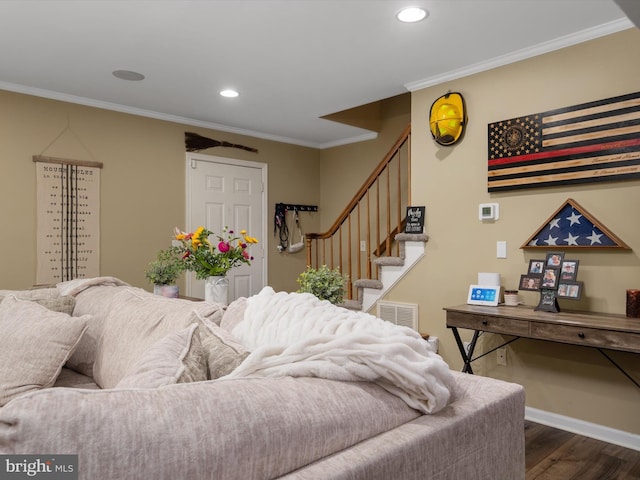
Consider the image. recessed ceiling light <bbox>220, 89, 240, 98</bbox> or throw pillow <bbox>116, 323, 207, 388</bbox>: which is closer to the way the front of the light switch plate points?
the throw pillow

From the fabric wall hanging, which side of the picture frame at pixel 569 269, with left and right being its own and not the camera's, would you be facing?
right

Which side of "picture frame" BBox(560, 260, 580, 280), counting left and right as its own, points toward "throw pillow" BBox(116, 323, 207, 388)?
front

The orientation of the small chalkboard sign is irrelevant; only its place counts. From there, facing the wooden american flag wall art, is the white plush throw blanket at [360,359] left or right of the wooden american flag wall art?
right

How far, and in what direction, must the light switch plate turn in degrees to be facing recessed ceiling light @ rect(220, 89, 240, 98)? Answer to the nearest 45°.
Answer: approximately 90° to its right

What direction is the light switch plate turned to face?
toward the camera

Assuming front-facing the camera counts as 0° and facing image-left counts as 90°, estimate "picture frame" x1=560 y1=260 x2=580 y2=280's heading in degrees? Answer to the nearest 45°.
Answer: approximately 0°

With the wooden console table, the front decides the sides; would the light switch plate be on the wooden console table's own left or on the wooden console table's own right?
on the wooden console table's own right

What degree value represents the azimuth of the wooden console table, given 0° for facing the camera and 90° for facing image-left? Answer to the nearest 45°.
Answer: approximately 45°
